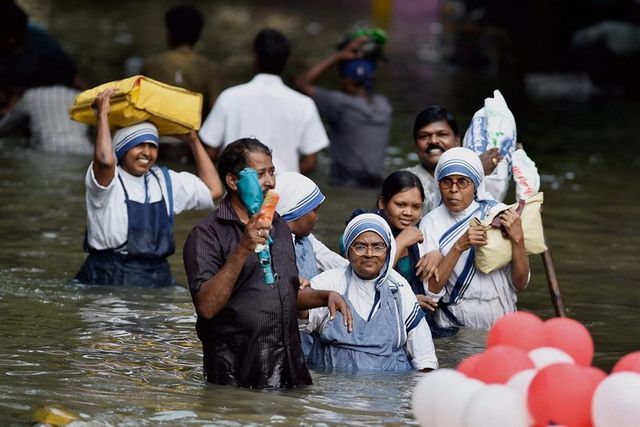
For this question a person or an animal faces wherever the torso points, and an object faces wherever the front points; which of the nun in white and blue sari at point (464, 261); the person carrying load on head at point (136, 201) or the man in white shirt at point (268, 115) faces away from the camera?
the man in white shirt

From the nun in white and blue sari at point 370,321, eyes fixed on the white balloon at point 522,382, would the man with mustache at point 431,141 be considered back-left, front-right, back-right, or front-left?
back-left

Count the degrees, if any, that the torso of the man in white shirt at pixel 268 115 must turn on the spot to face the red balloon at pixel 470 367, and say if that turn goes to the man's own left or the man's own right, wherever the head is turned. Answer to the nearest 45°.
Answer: approximately 180°

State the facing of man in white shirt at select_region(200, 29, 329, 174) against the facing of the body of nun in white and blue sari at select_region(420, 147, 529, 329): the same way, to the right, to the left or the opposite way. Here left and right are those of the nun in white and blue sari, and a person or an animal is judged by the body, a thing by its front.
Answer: the opposite way

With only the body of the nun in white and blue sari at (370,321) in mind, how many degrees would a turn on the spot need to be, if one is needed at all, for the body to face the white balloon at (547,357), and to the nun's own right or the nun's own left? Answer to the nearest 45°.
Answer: approximately 45° to the nun's own left

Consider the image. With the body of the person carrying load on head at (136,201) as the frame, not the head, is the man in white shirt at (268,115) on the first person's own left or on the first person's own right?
on the first person's own left

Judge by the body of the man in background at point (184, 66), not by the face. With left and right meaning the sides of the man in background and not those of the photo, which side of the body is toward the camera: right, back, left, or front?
back

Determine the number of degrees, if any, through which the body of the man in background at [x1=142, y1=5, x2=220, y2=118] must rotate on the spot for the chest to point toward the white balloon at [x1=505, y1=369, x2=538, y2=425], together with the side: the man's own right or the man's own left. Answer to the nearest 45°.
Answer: approximately 180°

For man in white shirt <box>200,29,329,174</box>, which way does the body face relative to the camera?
away from the camera

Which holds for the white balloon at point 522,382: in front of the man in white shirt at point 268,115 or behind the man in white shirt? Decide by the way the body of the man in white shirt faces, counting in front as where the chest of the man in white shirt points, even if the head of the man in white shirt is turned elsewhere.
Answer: behind

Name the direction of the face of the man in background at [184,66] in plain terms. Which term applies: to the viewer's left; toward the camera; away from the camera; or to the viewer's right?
away from the camera

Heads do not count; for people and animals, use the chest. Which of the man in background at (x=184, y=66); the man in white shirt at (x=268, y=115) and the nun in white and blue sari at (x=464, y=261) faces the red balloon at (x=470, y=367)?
the nun in white and blue sari
